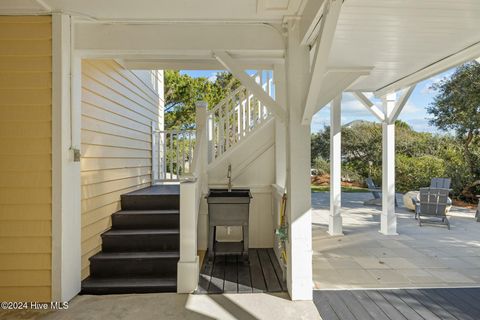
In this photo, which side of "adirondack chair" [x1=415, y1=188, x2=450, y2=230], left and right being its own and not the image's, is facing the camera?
back

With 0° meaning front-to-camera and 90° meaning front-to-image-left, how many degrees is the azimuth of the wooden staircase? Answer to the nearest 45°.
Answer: approximately 0°

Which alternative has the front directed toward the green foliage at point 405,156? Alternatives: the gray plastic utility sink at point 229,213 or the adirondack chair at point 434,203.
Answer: the adirondack chair

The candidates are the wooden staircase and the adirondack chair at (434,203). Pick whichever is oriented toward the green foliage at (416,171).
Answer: the adirondack chair

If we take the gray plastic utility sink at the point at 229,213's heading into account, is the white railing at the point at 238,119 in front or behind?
behind

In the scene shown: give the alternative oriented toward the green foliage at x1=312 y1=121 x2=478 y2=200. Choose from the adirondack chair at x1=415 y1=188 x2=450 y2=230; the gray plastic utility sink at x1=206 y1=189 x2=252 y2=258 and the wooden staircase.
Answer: the adirondack chair

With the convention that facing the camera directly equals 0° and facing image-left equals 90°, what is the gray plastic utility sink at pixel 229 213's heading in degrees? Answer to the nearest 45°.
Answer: approximately 0°

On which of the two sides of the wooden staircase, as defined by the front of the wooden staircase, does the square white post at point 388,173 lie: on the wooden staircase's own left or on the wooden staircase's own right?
on the wooden staircase's own left

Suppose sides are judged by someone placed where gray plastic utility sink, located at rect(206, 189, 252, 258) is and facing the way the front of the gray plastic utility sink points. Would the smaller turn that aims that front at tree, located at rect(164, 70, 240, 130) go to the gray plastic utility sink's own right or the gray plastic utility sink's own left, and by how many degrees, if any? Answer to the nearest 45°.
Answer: approximately 180°

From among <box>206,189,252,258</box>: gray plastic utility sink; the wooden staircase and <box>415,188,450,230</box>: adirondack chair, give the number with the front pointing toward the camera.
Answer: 2
